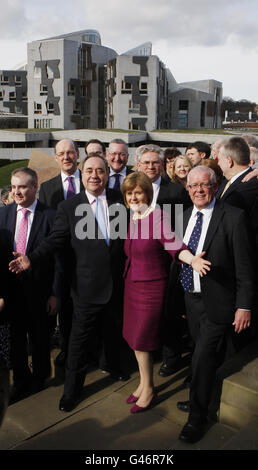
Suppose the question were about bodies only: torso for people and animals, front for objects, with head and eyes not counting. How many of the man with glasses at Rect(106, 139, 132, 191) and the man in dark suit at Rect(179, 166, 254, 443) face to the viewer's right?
0

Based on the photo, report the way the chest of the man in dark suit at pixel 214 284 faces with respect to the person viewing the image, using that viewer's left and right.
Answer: facing the viewer and to the left of the viewer

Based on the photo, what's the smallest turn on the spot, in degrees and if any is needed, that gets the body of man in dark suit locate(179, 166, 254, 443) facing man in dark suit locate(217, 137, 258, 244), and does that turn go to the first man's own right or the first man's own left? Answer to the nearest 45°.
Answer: approximately 135° to the first man's own right

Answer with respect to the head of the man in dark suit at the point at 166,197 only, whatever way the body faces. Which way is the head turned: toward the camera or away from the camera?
toward the camera

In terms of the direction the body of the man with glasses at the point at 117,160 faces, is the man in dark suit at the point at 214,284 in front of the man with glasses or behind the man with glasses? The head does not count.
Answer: in front

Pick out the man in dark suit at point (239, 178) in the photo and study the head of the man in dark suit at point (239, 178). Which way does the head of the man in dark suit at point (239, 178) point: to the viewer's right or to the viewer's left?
to the viewer's left

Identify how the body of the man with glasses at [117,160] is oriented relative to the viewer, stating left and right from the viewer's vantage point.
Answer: facing the viewer

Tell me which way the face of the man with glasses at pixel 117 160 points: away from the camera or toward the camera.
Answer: toward the camera

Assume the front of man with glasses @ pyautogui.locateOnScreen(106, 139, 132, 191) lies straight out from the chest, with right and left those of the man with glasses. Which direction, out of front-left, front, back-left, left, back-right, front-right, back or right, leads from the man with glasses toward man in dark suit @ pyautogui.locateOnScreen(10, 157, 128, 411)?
front

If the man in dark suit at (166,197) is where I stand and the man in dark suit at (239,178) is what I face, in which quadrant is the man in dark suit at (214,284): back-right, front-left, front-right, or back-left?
front-right

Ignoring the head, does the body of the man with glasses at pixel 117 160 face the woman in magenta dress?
yes

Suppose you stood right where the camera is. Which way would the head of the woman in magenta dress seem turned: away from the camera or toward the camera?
toward the camera

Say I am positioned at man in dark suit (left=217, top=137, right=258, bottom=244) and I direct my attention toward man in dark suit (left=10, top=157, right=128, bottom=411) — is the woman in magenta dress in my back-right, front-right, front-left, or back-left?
front-left
